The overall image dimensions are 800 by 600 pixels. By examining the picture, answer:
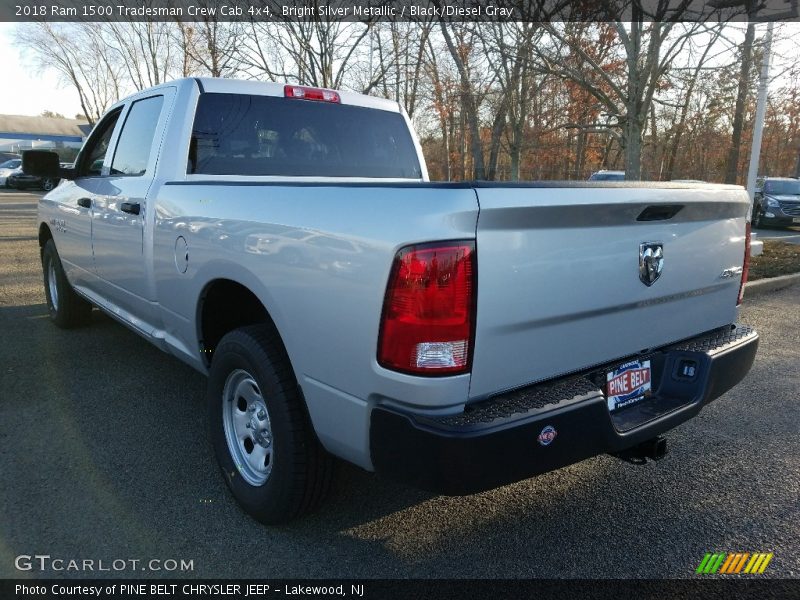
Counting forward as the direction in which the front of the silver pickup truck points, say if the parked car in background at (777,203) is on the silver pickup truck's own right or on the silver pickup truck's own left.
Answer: on the silver pickup truck's own right

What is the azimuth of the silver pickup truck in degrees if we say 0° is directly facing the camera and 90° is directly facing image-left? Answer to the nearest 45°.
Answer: approximately 135°

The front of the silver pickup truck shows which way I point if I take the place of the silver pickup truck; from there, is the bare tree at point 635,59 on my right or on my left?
on my right

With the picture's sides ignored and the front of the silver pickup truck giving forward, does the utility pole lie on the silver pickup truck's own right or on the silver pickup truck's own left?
on the silver pickup truck's own right

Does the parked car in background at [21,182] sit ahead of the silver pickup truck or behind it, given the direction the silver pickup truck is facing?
ahead
